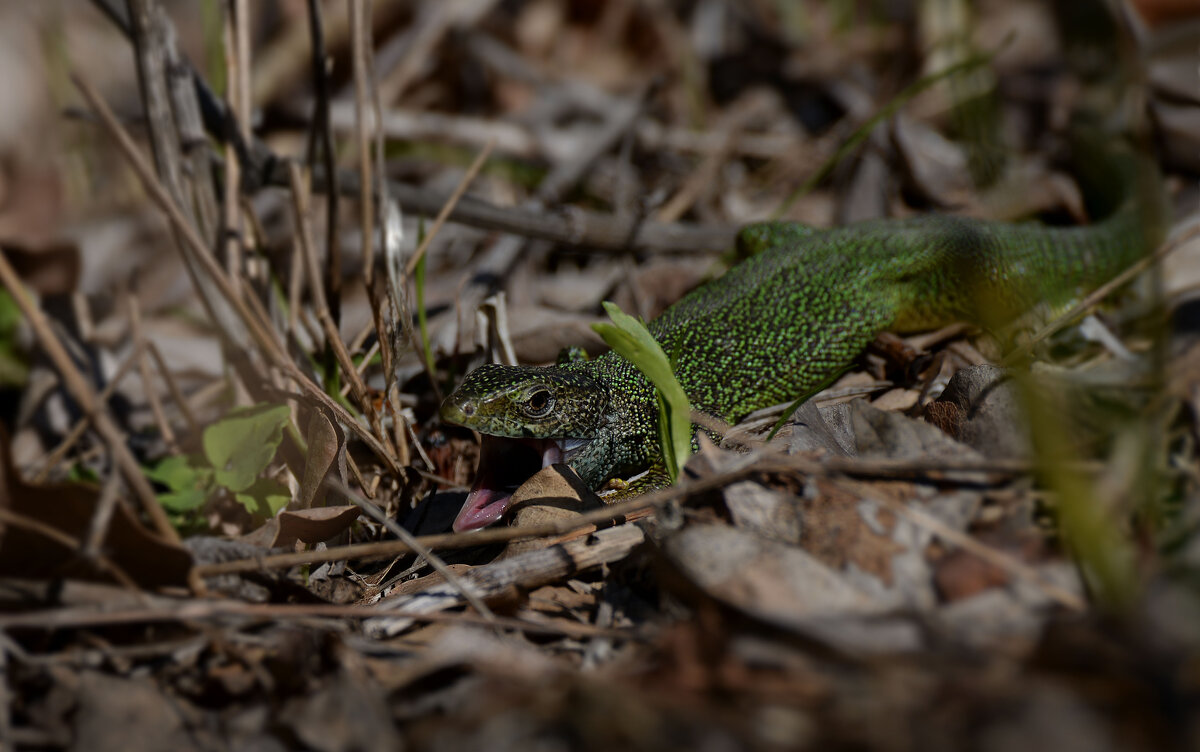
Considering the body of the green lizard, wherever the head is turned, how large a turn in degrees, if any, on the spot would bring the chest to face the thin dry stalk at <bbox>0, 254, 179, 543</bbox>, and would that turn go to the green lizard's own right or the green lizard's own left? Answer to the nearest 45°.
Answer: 0° — it already faces it

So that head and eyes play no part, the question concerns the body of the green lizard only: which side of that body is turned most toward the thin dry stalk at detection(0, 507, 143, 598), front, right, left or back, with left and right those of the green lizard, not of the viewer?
front

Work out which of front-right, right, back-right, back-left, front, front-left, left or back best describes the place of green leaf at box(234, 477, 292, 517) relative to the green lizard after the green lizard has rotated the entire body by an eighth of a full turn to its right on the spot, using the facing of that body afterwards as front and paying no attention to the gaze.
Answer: front-left

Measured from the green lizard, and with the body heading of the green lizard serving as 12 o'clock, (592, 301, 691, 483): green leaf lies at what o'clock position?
The green leaf is roughly at 11 o'clock from the green lizard.

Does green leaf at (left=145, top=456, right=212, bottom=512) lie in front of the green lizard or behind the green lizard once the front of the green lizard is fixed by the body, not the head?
in front

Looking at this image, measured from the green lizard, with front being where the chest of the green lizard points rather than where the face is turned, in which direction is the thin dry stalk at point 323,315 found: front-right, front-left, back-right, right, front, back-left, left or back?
front

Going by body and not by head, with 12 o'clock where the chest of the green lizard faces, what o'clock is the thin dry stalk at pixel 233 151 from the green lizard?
The thin dry stalk is roughly at 1 o'clock from the green lizard.

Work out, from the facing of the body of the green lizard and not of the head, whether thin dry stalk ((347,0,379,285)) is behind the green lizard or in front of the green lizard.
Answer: in front

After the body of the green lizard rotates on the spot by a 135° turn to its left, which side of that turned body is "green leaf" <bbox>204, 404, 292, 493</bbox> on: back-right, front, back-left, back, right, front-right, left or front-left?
back-right

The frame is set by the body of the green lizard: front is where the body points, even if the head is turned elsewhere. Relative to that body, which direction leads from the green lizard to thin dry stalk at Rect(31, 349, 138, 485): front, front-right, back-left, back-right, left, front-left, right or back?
front

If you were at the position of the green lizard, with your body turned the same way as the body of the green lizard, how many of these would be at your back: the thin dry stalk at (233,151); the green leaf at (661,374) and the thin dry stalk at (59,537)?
0

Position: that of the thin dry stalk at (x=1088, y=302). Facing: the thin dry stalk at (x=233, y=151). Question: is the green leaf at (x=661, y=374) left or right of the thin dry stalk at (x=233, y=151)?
left

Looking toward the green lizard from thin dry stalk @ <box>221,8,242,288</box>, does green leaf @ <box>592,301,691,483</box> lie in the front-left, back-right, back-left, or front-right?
front-right
